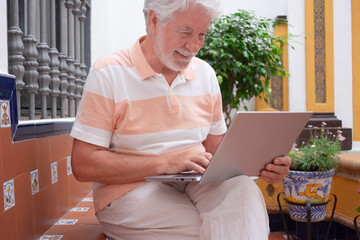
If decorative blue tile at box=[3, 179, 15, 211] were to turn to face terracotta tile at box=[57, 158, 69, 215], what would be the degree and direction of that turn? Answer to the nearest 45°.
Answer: approximately 90° to its left

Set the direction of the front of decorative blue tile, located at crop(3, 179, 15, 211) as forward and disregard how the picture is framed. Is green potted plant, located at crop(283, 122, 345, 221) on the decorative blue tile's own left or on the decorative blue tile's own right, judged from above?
on the decorative blue tile's own left

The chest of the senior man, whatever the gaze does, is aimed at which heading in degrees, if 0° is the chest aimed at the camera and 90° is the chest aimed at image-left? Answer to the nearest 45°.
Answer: approximately 315°

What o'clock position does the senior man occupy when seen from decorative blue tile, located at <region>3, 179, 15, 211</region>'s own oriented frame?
The senior man is roughly at 11 o'clock from the decorative blue tile.

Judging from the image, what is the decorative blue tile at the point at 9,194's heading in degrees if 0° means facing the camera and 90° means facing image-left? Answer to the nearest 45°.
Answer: approximately 315°

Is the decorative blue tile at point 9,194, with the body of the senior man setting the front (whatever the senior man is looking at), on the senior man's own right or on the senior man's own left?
on the senior man's own right

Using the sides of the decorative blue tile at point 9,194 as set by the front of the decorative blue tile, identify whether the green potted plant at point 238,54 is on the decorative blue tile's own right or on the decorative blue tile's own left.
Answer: on the decorative blue tile's own left
